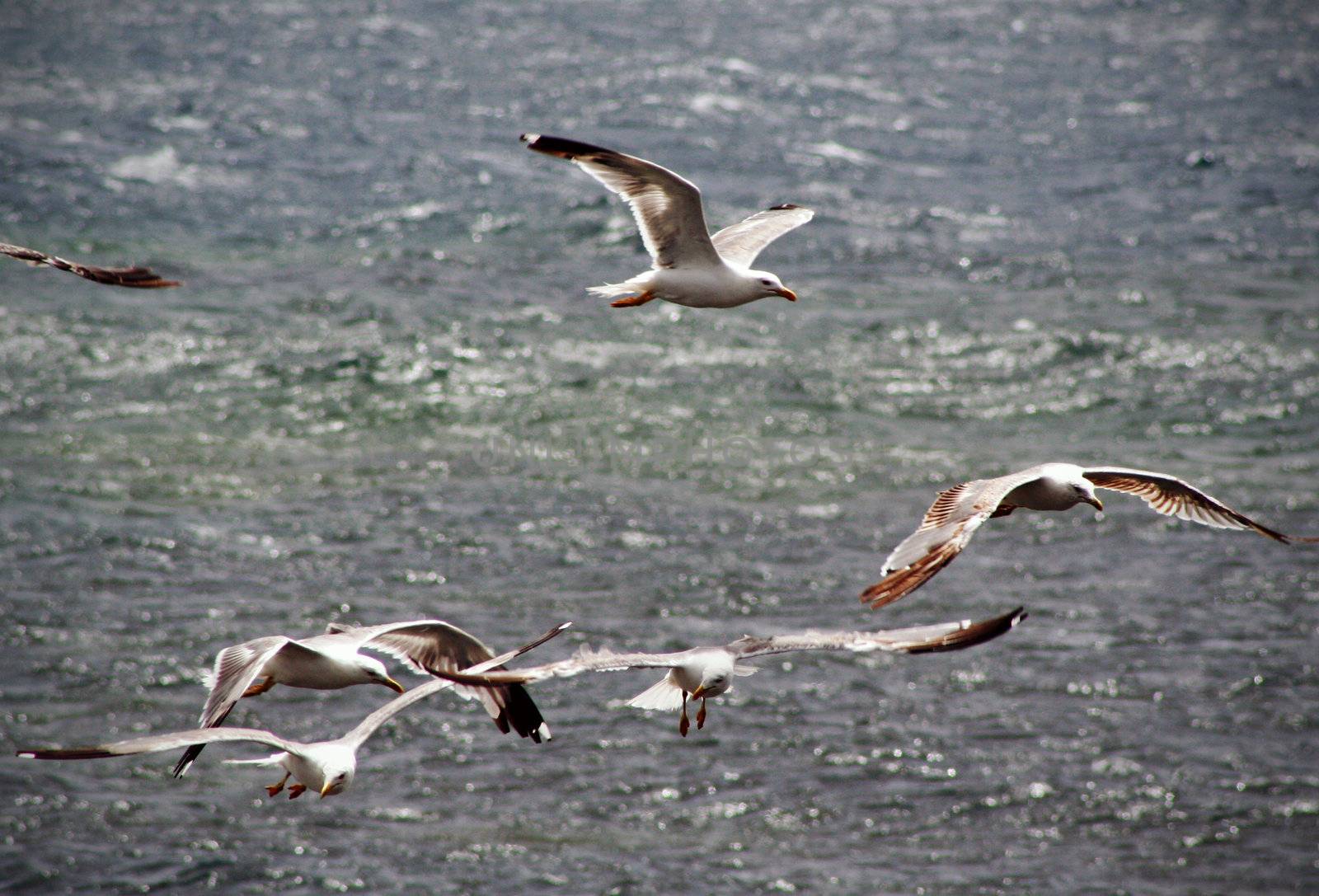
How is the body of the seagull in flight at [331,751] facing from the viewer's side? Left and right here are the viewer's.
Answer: facing the viewer and to the right of the viewer
